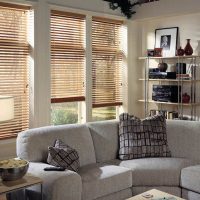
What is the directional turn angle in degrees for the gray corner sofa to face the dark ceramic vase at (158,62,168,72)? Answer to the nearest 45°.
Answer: approximately 180°

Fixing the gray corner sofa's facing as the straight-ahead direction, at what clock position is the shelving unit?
The shelving unit is roughly at 7 o'clock from the gray corner sofa.

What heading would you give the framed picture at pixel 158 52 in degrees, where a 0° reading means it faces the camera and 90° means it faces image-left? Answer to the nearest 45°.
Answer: approximately 0°

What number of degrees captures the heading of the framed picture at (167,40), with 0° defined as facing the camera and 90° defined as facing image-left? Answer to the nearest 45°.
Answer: approximately 45°

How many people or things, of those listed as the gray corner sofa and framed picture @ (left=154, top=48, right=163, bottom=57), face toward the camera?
2

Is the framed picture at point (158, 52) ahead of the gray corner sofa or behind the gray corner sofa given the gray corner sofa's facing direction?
behind

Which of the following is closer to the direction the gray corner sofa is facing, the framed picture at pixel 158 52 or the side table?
the side table
